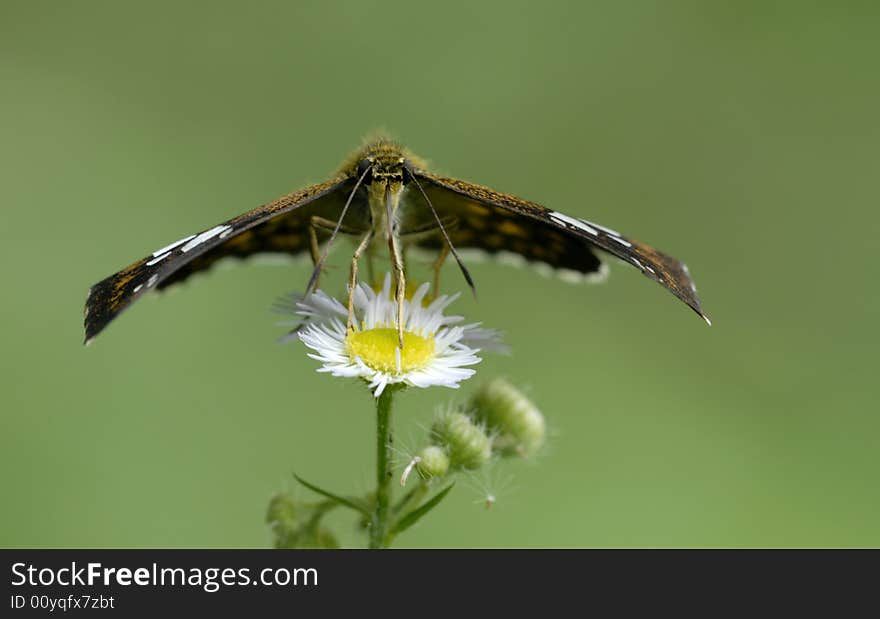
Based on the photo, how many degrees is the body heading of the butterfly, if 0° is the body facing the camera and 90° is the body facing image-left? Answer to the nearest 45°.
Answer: approximately 0°
